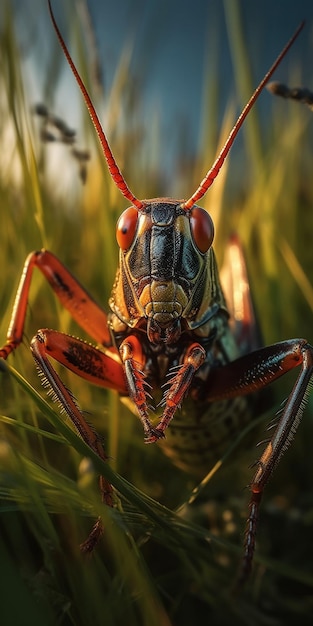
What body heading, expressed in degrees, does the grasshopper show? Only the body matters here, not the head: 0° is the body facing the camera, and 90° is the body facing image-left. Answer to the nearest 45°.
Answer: approximately 0°
